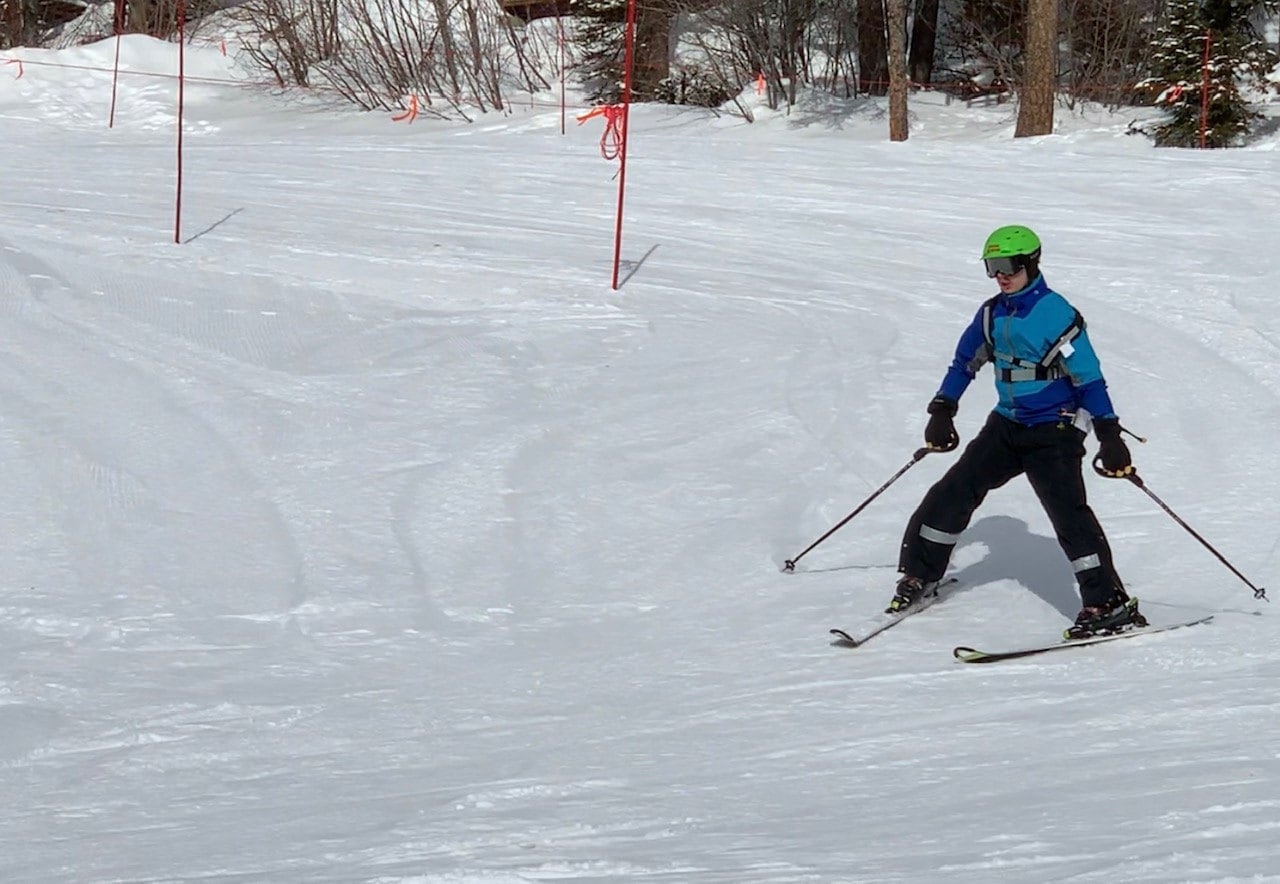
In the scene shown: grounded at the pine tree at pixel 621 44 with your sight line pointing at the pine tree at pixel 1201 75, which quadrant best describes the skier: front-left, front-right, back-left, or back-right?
front-right

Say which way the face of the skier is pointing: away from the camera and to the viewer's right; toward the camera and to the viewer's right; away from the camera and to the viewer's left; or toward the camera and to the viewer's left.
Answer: toward the camera and to the viewer's left

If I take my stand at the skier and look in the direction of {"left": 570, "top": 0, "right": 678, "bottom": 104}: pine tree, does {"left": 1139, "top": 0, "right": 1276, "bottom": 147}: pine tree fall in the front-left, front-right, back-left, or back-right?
front-right

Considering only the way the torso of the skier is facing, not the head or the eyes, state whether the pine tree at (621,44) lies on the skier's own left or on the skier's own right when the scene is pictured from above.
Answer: on the skier's own right

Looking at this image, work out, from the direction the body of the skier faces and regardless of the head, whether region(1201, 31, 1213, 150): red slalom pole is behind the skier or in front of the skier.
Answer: behind

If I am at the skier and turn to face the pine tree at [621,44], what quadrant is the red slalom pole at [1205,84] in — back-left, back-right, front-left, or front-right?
front-right

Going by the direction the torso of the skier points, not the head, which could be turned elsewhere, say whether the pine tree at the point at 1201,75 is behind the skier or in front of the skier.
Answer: behind

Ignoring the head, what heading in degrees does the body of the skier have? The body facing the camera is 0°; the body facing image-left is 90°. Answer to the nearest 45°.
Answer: approximately 45°
